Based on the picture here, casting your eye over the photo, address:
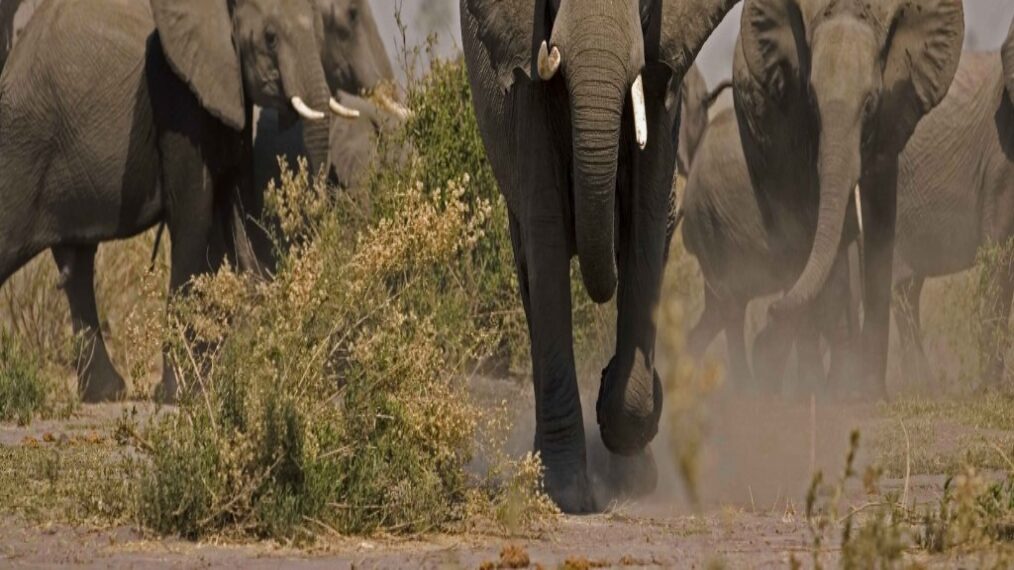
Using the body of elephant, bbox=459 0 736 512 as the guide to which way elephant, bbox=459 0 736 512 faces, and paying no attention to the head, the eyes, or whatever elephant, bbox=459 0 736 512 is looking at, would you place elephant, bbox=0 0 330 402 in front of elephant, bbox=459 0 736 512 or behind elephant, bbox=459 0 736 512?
behind

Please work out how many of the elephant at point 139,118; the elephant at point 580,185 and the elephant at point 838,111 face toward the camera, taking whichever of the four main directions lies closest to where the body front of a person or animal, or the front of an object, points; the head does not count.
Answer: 2

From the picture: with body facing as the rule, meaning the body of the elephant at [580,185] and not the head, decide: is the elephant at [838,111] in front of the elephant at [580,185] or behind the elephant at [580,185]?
behind

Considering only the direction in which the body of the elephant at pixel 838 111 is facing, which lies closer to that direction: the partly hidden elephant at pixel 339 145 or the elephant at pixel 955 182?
the partly hidden elephant

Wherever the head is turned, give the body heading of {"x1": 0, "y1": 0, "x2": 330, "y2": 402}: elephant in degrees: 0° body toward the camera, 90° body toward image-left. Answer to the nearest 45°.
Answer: approximately 270°

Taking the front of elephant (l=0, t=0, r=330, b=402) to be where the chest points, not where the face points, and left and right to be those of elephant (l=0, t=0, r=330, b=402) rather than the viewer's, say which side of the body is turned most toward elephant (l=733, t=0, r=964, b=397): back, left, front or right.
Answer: front

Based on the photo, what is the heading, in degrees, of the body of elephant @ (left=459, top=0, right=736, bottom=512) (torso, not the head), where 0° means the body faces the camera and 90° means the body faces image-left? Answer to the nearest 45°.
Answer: approximately 0°

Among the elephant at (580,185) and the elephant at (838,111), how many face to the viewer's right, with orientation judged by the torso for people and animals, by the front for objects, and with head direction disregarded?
0

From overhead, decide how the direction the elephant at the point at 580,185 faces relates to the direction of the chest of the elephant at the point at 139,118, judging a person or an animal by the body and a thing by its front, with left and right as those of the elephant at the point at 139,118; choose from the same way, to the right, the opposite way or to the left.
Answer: to the right
